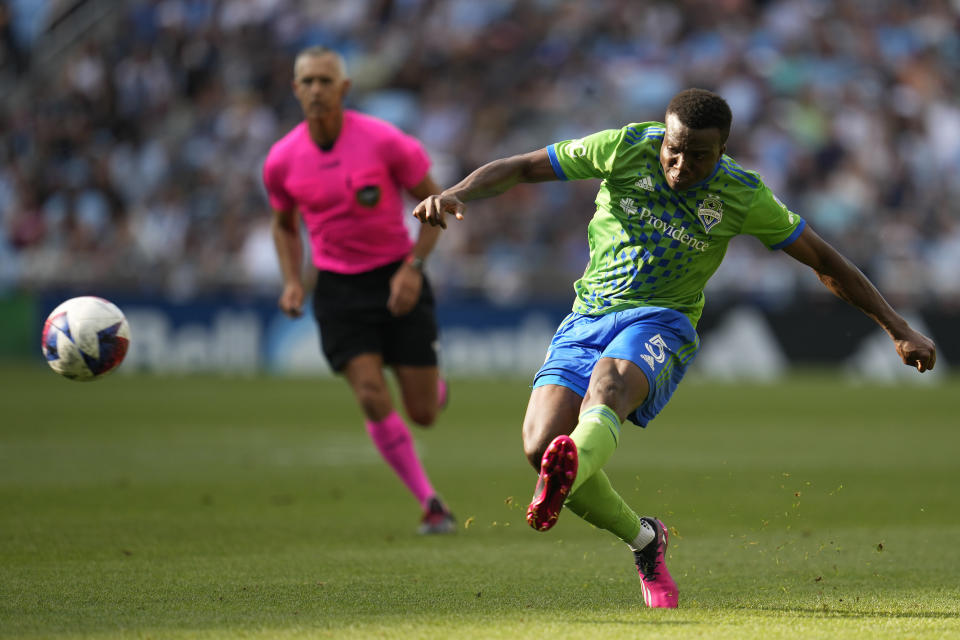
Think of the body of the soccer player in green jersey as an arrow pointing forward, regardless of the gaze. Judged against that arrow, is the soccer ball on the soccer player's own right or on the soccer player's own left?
on the soccer player's own right

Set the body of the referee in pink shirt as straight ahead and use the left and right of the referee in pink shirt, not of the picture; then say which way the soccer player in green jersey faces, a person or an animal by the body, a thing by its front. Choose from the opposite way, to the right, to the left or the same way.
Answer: the same way

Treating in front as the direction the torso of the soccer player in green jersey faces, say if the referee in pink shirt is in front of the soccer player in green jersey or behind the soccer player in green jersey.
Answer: behind

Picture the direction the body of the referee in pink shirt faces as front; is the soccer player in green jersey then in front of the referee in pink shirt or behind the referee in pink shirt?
in front

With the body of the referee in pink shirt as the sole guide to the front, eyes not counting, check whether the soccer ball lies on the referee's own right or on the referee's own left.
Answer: on the referee's own right

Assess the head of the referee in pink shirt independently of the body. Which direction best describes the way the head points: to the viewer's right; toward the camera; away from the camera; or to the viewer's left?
toward the camera

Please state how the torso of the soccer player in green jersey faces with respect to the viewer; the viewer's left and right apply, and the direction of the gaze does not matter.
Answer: facing the viewer

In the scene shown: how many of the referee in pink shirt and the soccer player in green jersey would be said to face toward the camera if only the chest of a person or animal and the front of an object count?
2

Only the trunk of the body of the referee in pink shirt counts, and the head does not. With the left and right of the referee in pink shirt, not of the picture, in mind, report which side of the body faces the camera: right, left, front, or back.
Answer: front

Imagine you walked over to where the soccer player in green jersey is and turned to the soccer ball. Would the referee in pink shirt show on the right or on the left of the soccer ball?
right

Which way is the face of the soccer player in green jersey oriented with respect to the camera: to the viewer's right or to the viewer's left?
to the viewer's left
